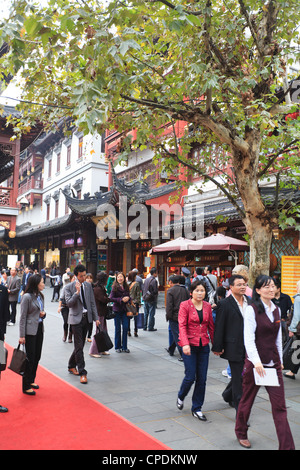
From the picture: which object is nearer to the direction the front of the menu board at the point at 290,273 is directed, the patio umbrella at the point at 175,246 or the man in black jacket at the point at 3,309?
the man in black jacket

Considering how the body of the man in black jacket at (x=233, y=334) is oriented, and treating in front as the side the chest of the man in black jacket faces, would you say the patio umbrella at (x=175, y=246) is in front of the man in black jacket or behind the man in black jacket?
behind

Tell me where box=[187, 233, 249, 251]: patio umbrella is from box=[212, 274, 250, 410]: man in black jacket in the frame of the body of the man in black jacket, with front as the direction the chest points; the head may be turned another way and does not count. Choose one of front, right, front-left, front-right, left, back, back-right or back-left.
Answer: back-left

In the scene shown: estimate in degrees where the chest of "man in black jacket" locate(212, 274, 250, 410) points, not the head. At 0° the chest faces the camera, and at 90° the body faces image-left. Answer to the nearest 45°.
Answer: approximately 315°

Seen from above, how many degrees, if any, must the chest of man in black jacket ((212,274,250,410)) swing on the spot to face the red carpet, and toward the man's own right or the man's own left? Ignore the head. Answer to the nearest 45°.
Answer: approximately 135° to the man's own right
